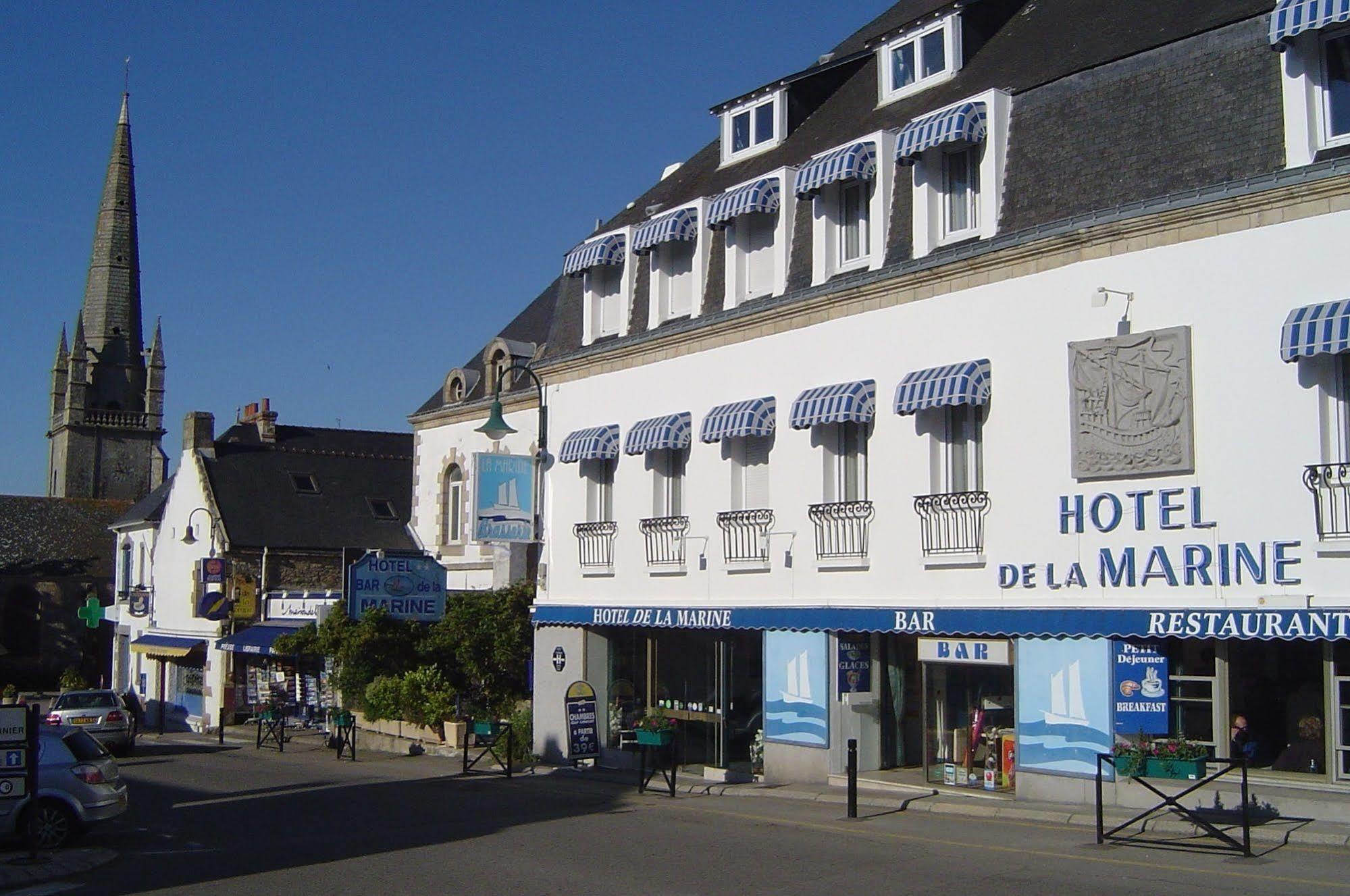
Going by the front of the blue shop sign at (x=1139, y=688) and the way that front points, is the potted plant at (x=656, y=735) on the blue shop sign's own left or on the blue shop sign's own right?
on the blue shop sign's own right

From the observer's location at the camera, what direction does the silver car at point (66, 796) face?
facing away from the viewer and to the left of the viewer

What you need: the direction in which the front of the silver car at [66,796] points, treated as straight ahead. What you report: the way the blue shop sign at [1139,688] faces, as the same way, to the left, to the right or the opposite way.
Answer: to the left

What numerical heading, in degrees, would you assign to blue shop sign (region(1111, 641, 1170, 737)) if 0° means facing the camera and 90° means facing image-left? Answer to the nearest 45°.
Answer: approximately 0°

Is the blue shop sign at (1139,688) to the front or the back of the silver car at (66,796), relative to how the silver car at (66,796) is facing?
to the back

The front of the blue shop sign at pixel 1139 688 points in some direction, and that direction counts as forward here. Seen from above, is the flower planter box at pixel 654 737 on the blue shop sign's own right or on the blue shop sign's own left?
on the blue shop sign's own right

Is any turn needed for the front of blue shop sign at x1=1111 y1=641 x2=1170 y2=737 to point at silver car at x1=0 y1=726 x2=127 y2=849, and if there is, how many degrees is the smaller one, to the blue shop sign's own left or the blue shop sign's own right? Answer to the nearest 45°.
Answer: approximately 90° to the blue shop sign's own right

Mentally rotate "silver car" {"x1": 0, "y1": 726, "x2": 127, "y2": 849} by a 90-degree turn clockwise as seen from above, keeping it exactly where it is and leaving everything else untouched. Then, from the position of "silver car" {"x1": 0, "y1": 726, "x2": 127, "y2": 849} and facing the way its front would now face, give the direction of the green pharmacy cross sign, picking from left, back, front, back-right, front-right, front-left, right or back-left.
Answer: front-left

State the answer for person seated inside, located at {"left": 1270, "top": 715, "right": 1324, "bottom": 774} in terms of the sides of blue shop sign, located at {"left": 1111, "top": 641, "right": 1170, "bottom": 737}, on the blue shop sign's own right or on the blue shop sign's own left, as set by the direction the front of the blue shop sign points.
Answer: on the blue shop sign's own left
